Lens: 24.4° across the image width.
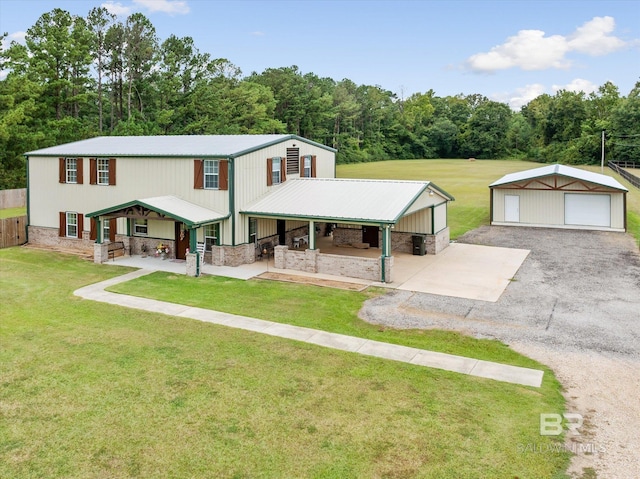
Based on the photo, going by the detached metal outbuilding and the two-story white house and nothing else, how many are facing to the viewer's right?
0

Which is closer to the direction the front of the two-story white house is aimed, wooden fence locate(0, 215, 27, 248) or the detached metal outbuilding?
the wooden fence

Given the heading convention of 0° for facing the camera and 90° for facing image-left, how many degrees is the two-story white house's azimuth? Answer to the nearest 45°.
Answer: approximately 45°

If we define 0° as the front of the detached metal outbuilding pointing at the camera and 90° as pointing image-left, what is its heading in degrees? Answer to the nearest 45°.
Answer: approximately 0°

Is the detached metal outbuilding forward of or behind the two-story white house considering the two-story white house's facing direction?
behind

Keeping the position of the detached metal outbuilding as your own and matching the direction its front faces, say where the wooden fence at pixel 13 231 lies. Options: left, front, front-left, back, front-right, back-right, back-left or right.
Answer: front-right

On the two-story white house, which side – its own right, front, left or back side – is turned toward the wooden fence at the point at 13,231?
right
